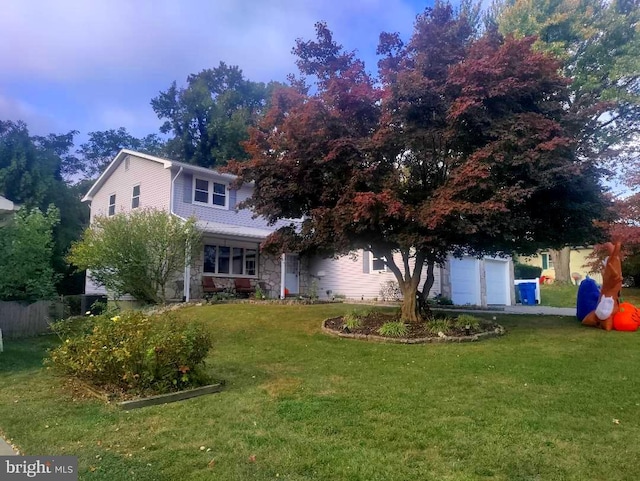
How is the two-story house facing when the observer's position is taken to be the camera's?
facing the viewer and to the right of the viewer

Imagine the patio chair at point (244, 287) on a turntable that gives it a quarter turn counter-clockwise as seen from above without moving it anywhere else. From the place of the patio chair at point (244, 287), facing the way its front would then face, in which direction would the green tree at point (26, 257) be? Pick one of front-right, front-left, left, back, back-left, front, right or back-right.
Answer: back

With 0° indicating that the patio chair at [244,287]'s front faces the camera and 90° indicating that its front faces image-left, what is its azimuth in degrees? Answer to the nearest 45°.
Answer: approximately 315°

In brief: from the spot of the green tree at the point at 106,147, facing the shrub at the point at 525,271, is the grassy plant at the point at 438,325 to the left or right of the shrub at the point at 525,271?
right

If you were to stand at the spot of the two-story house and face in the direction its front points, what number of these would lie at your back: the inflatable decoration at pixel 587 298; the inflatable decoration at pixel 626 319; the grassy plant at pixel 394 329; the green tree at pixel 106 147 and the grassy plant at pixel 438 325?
1

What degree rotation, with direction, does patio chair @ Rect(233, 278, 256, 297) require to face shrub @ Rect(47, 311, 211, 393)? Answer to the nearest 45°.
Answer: approximately 45° to its right

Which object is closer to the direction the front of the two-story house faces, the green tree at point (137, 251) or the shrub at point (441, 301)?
the shrub

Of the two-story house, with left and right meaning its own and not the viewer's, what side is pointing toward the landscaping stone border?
front

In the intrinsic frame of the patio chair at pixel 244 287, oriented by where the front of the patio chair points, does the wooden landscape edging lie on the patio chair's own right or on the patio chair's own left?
on the patio chair's own right

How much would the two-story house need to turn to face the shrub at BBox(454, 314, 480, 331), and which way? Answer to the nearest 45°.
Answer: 0° — it already faces it

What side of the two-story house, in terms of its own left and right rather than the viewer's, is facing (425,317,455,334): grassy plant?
front

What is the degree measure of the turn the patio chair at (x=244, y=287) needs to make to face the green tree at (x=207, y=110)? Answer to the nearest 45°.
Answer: approximately 135° to its left

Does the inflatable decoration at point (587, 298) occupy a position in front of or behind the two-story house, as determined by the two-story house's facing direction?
in front
